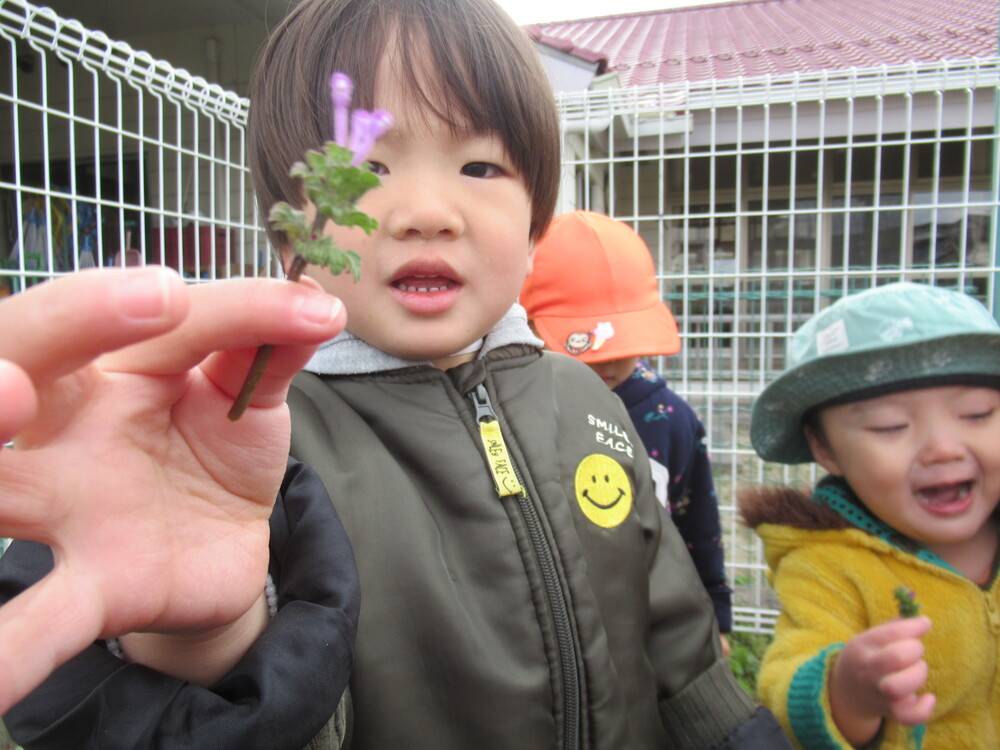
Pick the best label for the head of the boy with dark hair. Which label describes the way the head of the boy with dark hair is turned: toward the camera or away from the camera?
toward the camera

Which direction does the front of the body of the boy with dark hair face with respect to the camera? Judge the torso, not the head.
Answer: toward the camera

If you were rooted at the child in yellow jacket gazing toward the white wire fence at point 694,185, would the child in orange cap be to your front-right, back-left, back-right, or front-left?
front-left

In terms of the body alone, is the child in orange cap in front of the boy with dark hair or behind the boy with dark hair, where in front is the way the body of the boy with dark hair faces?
behind

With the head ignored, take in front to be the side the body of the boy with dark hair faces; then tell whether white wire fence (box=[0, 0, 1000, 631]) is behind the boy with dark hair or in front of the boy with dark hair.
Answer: behind

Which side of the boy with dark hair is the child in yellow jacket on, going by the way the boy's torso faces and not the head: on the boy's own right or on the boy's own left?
on the boy's own left

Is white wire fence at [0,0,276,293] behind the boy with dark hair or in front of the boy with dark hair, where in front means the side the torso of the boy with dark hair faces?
behind
